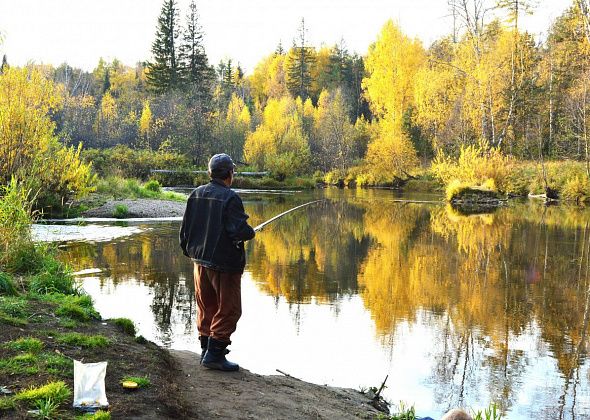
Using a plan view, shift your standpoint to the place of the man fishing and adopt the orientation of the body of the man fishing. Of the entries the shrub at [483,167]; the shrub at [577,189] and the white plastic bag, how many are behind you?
1

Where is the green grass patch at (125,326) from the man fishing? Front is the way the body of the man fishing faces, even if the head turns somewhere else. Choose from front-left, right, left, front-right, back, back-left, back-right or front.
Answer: left

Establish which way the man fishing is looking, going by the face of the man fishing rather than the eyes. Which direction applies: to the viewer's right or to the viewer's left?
to the viewer's right

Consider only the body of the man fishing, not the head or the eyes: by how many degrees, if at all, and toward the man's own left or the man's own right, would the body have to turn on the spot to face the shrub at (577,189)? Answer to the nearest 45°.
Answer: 0° — they already face it

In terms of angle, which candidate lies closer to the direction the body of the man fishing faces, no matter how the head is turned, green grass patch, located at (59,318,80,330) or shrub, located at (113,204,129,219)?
the shrub

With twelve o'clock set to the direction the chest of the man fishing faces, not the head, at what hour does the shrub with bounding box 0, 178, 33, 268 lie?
The shrub is roughly at 9 o'clock from the man fishing.

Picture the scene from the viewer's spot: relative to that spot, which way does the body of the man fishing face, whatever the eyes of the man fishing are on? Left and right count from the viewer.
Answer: facing away from the viewer and to the right of the viewer

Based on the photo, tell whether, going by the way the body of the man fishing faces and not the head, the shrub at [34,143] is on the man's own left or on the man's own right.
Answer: on the man's own left

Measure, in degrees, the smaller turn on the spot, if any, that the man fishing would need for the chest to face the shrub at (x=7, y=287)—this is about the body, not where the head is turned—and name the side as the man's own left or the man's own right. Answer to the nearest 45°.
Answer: approximately 90° to the man's own left

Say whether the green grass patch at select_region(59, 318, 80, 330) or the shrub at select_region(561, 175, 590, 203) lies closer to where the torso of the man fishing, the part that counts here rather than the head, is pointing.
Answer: the shrub

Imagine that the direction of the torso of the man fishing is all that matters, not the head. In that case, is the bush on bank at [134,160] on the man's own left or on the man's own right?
on the man's own left
